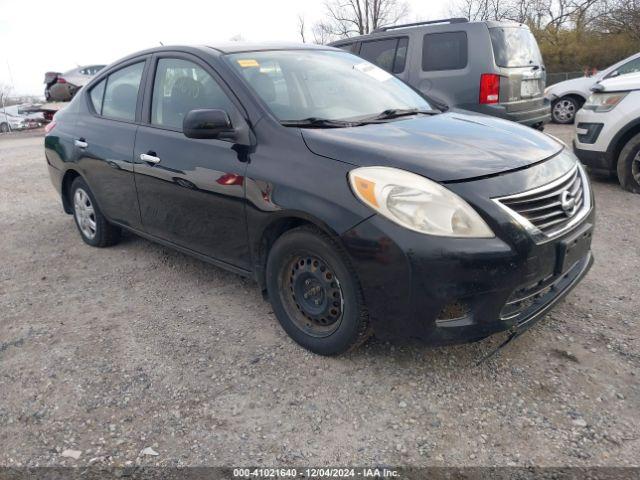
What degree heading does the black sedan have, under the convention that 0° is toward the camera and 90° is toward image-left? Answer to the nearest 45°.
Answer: approximately 315°

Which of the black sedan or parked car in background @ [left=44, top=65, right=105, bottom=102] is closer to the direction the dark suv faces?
the parked car in background

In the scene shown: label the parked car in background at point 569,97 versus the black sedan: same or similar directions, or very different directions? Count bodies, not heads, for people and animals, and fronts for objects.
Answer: very different directions

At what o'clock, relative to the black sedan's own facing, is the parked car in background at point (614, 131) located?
The parked car in background is roughly at 9 o'clock from the black sedan.

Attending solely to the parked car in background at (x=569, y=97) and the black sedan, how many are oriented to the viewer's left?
1

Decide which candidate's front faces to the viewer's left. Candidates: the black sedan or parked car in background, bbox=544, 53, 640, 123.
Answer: the parked car in background

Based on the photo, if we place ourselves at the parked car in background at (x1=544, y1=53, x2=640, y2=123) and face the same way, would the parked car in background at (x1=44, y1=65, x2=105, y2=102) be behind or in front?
in front

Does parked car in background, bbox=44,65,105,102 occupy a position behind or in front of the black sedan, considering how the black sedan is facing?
behind

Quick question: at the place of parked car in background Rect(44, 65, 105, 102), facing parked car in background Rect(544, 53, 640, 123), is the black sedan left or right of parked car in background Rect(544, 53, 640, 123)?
right

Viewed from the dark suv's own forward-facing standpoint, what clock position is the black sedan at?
The black sedan is roughly at 8 o'clock from the dark suv.

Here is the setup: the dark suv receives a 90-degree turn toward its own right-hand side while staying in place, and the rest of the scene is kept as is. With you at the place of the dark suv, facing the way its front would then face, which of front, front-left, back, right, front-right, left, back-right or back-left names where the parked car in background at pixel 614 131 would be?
right

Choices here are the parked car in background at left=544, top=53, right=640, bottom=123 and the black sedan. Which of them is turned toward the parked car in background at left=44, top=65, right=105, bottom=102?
the parked car in background at left=544, top=53, right=640, bottom=123

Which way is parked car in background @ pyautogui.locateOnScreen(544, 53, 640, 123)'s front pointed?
to the viewer's left
